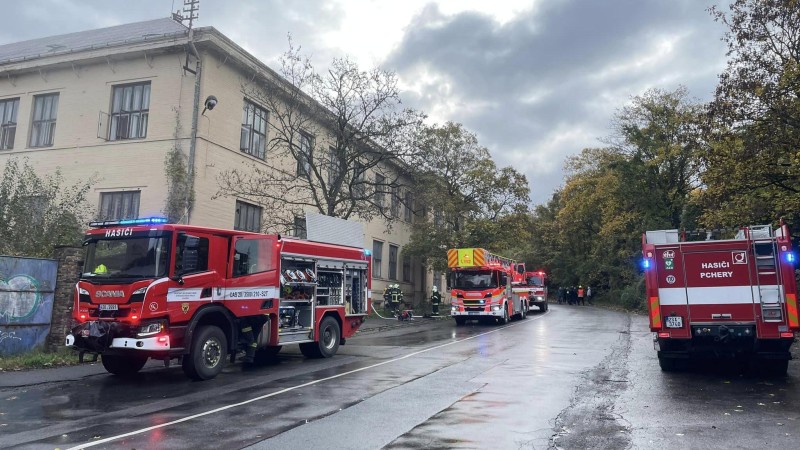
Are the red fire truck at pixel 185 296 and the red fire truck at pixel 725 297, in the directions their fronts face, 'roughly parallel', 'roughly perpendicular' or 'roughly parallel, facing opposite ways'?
roughly parallel, facing opposite ways

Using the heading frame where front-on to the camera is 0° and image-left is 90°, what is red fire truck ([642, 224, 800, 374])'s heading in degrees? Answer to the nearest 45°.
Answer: approximately 180°

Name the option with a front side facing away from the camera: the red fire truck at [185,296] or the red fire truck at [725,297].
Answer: the red fire truck at [725,297]

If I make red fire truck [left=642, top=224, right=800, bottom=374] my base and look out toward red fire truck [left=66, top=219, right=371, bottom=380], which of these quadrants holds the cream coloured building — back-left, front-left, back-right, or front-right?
front-right

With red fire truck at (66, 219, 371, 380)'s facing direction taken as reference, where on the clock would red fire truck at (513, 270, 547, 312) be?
red fire truck at (513, 270, 547, 312) is roughly at 6 o'clock from red fire truck at (66, 219, 371, 380).

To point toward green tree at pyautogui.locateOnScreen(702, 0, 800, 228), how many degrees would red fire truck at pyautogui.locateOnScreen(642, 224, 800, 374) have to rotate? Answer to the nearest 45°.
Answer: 0° — it already faces it

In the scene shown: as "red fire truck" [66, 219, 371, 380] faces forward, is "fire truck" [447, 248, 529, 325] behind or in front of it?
behind

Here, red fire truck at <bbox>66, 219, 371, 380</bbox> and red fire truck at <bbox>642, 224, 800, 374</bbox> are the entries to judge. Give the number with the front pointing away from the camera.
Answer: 1

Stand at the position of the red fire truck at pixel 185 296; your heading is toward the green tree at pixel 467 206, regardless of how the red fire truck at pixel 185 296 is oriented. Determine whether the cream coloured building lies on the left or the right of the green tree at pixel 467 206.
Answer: left

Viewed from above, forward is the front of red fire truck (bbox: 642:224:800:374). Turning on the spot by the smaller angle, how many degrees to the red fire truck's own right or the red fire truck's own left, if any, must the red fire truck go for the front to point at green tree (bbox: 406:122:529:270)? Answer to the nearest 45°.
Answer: approximately 45° to the red fire truck's own left

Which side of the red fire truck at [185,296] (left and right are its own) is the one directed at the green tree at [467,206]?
back

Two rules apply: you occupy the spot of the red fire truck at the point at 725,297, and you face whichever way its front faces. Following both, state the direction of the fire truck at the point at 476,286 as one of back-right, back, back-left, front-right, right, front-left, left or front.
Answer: front-left

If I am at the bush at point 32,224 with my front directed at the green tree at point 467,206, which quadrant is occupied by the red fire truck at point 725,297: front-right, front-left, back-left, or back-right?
front-right

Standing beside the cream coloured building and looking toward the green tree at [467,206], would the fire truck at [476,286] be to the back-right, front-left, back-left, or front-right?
front-right

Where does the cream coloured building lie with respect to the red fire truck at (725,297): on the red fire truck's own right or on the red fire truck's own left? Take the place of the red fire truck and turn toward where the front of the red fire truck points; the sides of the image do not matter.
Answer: on the red fire truck's own left

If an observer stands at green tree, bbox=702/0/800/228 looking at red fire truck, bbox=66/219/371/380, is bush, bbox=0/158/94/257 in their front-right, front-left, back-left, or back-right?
front-right
